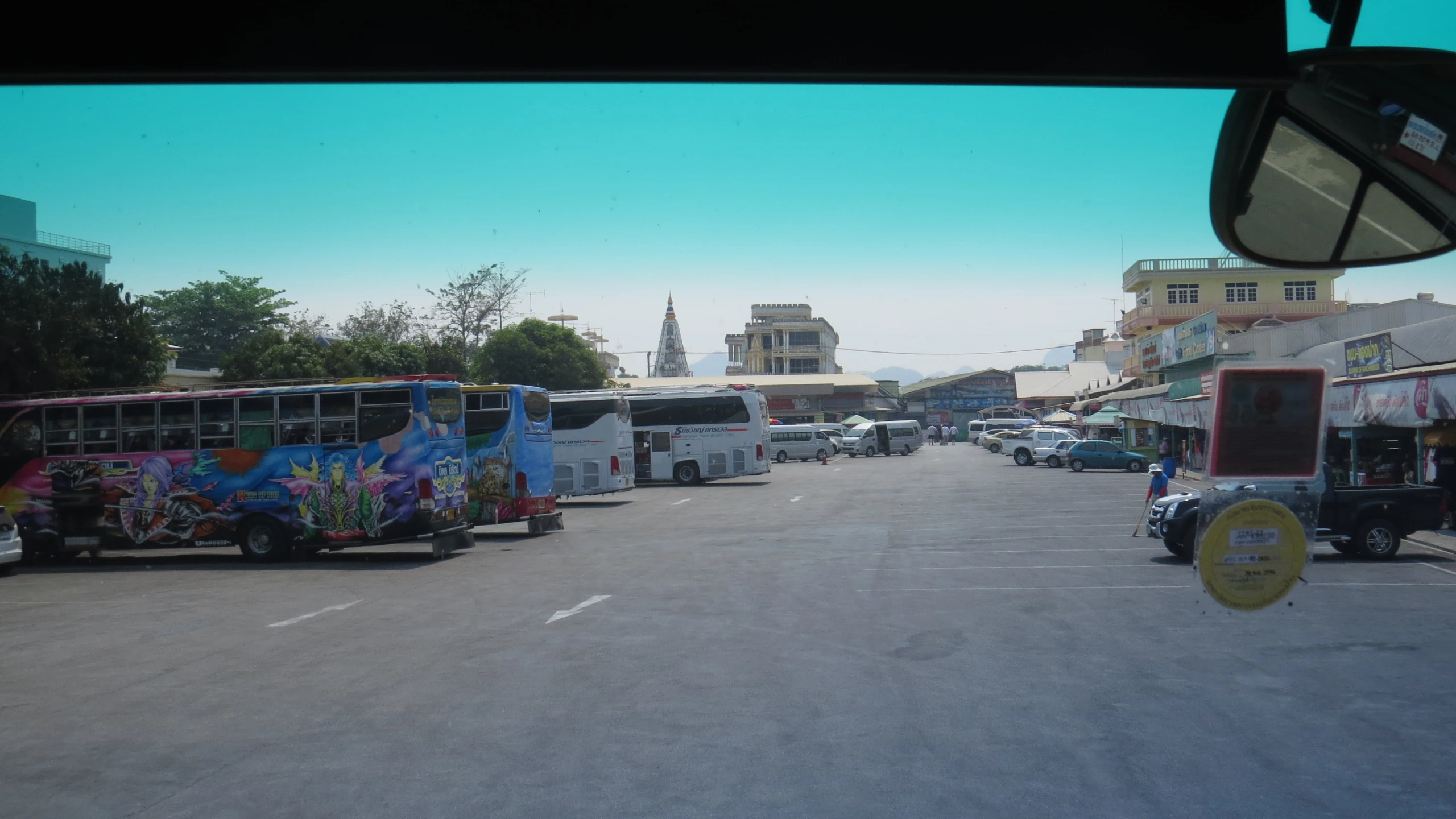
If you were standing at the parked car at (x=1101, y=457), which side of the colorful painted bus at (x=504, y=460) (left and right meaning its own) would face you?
right

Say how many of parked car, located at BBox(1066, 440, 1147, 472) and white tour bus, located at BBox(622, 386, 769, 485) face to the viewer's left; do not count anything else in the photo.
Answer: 1

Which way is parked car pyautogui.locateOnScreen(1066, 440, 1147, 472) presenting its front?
to the viewer's right

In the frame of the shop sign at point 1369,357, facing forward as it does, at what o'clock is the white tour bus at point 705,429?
The white tour bus is roughly at 2 o'clock from the shop sign.

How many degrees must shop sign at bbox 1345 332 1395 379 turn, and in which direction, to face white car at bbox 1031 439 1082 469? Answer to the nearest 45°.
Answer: approximately 90° to its right

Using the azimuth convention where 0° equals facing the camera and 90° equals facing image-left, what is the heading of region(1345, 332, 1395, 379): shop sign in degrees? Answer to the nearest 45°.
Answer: approximately 45°

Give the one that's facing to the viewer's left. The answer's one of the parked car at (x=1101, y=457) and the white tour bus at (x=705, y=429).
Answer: the white tour bus

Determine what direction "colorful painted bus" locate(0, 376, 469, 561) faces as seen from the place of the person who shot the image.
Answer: facing away from the viewer and to the left of the viewer

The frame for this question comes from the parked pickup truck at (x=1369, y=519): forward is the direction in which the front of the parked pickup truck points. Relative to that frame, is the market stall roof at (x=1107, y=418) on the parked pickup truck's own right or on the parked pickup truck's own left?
on the parked pickup truck's own right

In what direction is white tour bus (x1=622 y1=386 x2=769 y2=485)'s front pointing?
to the viewer's left

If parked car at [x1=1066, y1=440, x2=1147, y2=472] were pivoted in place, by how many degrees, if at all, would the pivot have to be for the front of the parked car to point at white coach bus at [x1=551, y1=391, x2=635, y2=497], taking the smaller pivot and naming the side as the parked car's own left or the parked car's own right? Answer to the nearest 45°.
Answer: approximately 135° to the parked car's own right

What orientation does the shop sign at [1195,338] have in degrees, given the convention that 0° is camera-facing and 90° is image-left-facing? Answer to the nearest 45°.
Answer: approximately 45°

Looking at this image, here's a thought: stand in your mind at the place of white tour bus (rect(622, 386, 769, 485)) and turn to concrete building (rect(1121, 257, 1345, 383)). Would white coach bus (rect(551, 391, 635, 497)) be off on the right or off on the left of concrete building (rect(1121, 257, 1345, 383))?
right

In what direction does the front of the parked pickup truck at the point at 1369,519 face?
to the viewer's left
